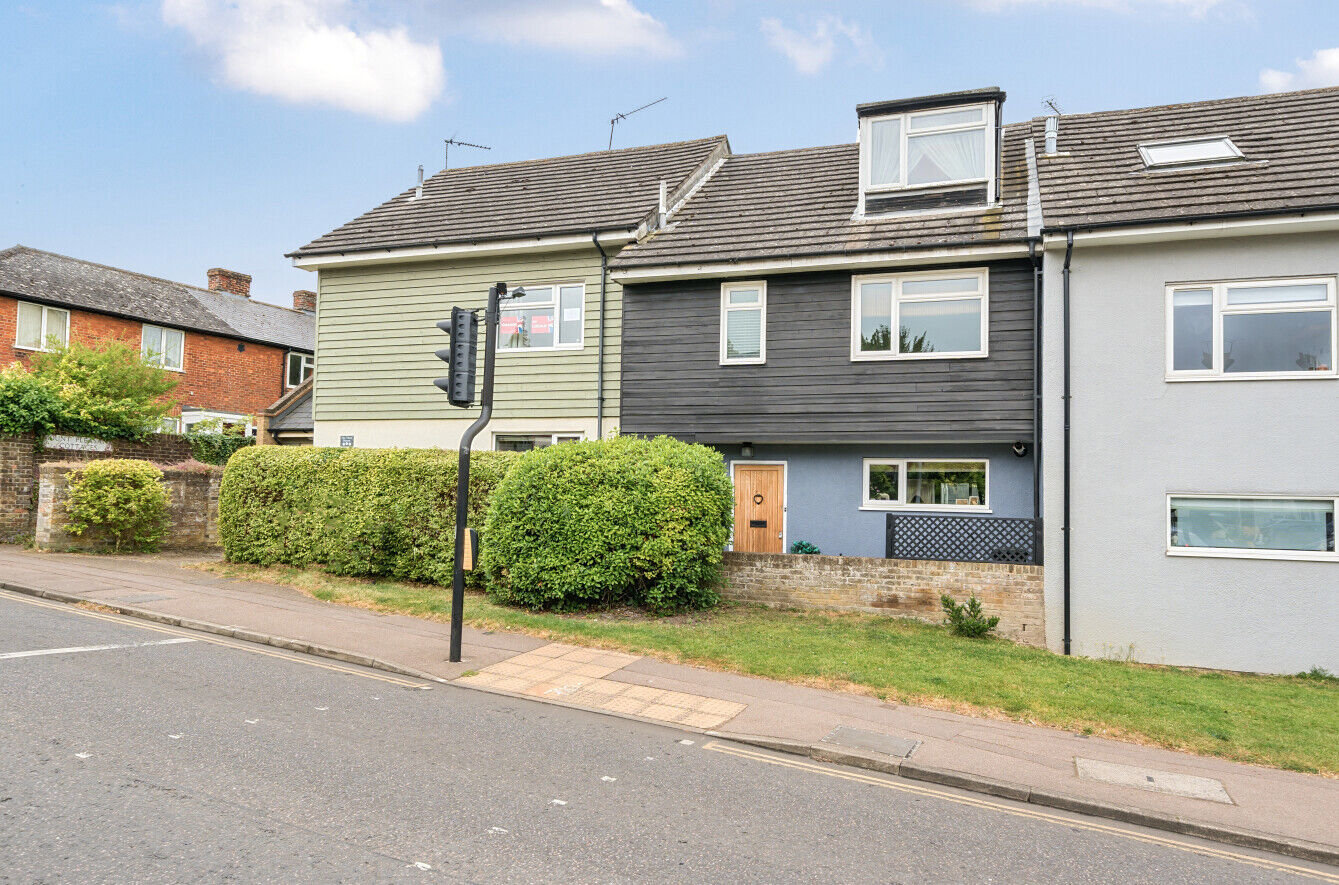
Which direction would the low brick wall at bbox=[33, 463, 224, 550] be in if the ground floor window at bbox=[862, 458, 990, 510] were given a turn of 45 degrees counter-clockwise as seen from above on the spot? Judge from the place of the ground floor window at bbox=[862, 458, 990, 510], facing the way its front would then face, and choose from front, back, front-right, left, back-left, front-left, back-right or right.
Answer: back-right

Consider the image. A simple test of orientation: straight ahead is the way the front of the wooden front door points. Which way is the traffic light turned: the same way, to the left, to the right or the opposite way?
to the right

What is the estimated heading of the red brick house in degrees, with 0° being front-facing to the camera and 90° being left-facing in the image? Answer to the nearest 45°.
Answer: approximately 315°

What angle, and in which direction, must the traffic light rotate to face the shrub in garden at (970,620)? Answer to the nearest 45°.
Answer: approximately 180°

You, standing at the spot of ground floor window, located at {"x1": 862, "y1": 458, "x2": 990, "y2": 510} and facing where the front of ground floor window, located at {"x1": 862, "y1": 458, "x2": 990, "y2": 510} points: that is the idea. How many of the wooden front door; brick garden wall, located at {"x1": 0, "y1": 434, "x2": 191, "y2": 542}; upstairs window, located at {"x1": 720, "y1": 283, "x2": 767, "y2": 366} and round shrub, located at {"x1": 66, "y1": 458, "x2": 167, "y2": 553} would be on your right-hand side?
4

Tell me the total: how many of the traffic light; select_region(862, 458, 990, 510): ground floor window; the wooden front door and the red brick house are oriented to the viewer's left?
1

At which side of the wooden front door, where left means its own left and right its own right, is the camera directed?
front

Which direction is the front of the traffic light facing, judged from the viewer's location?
facing to the left of the viewer

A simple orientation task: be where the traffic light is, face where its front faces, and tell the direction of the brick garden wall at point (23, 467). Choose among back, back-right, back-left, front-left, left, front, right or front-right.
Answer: front-right

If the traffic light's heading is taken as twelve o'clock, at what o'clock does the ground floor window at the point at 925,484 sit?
The ground floor window is roughly at 5 o'clock from the traffic light.

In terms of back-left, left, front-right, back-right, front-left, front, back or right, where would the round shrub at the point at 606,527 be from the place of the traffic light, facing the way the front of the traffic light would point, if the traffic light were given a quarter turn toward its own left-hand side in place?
back-left

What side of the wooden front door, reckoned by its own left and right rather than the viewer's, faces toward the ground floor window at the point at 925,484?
left

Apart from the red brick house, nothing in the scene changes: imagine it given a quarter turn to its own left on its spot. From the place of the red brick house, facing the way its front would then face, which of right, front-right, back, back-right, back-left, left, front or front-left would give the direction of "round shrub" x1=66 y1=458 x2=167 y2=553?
back-right

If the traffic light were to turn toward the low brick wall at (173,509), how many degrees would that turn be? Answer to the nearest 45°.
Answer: approximately 45° to its right

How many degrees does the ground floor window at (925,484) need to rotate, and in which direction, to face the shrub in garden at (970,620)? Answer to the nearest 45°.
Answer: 0° — it already faces it

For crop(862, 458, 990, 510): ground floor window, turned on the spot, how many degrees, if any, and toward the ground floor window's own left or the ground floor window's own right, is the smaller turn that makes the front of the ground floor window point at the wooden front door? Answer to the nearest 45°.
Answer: approximately 90° to the ground floor window's own right

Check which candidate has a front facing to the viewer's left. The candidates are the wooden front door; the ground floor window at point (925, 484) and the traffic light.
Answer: the traffic light

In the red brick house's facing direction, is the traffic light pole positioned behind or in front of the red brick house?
in front
